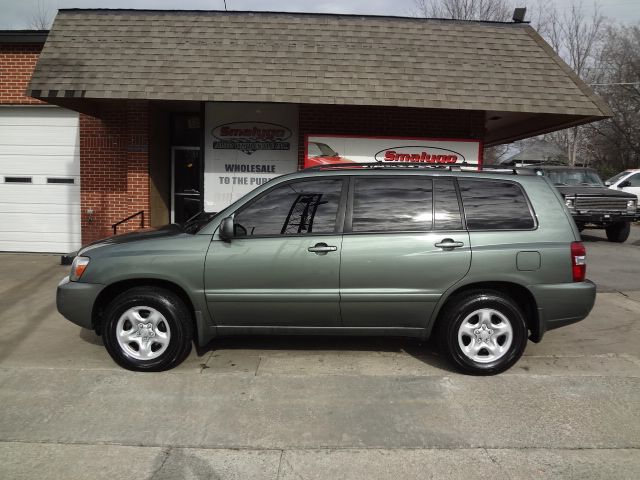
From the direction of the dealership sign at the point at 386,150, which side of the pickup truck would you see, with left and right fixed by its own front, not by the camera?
right

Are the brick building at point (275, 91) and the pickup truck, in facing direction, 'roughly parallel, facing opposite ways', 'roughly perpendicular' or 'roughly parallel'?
roughly parallel

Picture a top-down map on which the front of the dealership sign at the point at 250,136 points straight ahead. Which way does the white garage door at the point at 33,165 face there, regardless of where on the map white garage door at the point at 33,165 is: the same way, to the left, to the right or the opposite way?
the same way

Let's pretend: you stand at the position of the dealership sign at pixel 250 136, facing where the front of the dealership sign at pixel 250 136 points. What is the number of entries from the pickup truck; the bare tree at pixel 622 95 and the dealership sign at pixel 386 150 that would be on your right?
0

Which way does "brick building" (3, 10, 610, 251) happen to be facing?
toward the camera

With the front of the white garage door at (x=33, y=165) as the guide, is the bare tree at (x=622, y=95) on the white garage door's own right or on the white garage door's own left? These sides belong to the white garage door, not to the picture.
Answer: on the white garage door's own left

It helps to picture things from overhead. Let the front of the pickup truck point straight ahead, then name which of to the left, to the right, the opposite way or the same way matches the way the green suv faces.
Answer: to the right

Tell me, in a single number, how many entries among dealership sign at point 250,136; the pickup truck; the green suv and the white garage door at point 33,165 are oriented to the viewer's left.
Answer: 1

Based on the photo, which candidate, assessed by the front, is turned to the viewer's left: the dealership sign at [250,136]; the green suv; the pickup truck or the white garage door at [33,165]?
the green suv

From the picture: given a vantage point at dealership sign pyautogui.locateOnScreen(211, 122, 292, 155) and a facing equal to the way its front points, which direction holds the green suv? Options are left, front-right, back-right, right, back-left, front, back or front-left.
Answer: front

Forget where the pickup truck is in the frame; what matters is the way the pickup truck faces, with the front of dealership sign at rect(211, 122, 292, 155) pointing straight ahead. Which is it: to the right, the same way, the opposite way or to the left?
the same way

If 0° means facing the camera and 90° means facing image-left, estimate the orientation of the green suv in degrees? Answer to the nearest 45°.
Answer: approximately 90°

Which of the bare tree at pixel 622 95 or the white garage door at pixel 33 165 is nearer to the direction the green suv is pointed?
the white garage door

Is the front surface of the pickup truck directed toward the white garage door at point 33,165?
no

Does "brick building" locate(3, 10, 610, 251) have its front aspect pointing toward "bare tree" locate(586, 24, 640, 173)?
no

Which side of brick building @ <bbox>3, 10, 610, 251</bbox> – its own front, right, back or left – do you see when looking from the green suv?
front

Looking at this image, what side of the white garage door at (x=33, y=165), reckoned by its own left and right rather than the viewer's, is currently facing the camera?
front

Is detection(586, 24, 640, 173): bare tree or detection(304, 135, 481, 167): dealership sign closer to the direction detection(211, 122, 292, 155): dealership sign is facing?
the dealership sign

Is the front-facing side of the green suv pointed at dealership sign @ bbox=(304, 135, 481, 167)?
no
